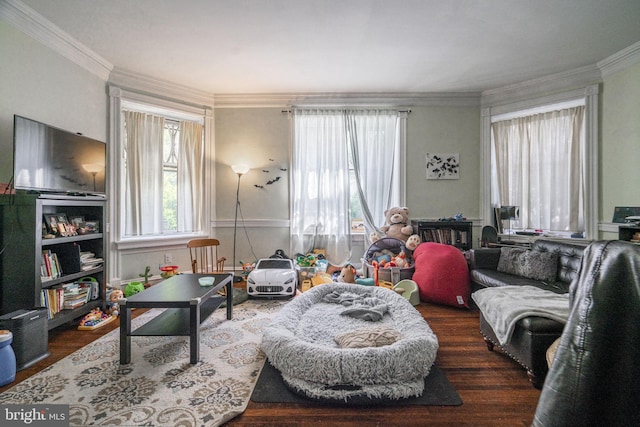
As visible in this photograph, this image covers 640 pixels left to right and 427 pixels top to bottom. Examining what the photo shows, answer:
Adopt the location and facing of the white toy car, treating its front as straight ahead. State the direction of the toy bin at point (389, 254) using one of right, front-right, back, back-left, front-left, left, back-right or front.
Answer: left

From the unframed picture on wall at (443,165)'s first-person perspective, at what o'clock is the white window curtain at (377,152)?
The white window curtain is roughly at 2 o'clock from the unframed picture on wall.

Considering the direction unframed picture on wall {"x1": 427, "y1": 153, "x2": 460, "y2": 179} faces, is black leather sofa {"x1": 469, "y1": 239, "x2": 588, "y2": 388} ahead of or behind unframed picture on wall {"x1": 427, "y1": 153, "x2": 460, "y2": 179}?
ahead

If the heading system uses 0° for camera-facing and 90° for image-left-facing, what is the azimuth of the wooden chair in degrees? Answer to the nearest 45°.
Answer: approximately 315°

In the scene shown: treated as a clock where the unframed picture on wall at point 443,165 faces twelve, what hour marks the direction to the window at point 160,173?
The window is roughly at 2 o'clock from the unframed picture on wall.

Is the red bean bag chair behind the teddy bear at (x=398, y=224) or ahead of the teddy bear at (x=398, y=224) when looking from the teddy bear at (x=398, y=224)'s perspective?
ahead

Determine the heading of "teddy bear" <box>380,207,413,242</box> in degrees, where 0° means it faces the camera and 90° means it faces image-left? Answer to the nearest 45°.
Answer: approximately 0°
